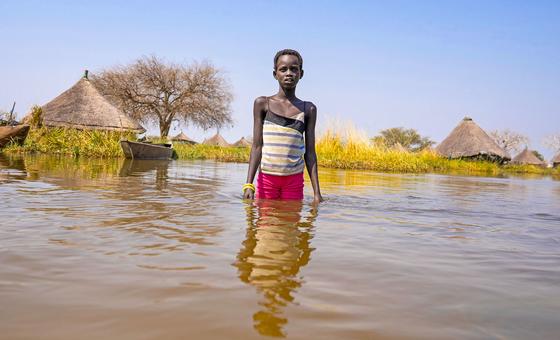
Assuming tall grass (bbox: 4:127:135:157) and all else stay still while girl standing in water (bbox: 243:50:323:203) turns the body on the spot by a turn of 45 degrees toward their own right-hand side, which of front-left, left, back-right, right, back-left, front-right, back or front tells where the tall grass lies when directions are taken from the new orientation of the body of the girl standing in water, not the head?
right

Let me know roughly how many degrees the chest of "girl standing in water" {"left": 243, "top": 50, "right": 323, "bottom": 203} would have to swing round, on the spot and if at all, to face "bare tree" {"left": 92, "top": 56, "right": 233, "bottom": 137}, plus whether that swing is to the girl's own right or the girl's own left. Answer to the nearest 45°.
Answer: approximately 180°

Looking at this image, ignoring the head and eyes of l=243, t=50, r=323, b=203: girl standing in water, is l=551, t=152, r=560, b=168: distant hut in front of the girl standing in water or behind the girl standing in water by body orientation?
behind

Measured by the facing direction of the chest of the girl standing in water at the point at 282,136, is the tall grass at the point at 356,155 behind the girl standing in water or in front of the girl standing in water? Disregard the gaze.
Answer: behind

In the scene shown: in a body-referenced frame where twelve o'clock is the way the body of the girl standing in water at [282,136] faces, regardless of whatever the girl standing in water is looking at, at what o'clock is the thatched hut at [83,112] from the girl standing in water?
The thatched hut is roughly at 5 o'clock from the girl standing in water.

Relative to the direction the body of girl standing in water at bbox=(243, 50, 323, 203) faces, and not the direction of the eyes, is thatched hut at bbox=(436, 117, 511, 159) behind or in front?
behind

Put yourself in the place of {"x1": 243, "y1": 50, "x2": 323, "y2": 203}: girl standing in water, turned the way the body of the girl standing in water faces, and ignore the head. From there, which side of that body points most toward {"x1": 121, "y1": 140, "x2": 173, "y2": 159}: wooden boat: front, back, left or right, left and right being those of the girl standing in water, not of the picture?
back

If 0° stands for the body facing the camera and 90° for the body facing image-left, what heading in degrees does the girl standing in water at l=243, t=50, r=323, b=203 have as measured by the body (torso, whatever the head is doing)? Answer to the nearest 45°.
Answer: approximately 0°

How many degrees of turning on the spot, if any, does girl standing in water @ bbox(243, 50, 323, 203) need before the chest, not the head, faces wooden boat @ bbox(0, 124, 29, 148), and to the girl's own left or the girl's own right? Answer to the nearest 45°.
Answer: approximately 135° to the girl's own right

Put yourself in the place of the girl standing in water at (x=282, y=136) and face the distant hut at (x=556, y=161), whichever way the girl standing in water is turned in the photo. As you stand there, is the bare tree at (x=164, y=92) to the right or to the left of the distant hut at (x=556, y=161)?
left
